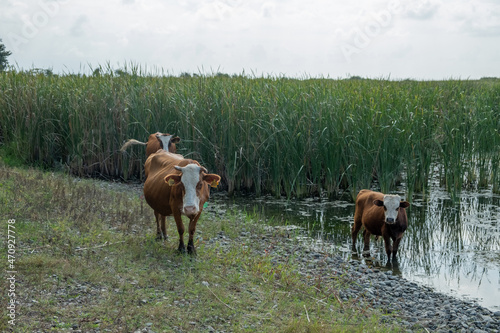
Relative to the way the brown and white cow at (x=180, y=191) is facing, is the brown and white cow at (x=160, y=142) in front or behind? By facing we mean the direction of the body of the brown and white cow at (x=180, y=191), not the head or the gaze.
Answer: behind

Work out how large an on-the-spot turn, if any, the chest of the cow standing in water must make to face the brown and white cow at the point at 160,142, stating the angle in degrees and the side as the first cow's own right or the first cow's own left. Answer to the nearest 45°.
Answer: approximately 135° to the first cow's own right

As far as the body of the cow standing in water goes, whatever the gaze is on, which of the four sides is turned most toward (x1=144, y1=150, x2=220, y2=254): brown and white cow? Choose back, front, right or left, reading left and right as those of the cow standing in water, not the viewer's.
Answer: right

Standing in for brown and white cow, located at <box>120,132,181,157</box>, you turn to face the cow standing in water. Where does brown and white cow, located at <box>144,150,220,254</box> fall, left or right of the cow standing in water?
right

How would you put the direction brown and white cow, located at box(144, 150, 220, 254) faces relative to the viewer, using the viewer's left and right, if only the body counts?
facing the viewer and to the right of the viewer

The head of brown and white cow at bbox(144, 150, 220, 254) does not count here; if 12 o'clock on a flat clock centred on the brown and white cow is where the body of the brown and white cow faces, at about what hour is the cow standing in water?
The cow standing in water is roughly at 10 o'clock from the brown and white cow.

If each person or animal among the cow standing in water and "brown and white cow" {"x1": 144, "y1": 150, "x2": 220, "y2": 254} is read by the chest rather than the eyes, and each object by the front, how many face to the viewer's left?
0

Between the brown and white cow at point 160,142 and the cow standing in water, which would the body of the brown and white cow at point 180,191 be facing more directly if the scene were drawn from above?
the cow standing in water
